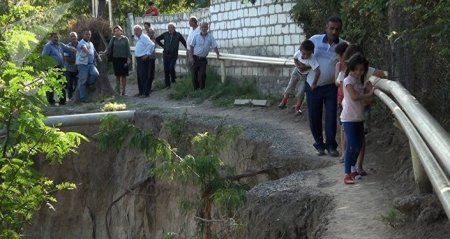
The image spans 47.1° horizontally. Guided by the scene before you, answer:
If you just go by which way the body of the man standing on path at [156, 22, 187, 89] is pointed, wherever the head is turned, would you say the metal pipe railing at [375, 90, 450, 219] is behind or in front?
in front

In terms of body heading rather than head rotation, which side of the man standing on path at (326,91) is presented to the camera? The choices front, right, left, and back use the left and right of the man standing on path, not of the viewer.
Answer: front

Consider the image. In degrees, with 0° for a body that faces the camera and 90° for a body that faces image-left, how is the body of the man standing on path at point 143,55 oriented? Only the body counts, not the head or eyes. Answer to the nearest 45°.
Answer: approximately 45°

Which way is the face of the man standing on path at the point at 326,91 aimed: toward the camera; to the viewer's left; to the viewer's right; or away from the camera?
toward the camera

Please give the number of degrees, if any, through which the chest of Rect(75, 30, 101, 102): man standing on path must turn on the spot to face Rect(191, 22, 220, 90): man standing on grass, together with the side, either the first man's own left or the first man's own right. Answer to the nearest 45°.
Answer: approximately 45° to the first man's own left

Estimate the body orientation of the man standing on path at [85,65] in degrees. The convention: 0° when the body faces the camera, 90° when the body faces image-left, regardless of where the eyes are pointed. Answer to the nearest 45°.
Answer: approximately 315°

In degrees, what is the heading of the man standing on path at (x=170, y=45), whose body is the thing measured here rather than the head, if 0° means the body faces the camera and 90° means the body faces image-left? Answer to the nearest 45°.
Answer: approximately 0°

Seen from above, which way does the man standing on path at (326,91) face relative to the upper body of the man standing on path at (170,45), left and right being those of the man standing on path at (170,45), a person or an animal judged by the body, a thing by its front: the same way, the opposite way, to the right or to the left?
the same way

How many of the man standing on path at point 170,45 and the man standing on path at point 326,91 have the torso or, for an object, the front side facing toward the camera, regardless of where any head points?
2

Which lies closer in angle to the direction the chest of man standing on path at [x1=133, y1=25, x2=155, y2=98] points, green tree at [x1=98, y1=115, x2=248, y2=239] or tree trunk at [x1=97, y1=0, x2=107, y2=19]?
the green tree

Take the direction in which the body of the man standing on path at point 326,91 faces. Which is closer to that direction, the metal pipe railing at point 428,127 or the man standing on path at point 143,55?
the metal pipe railing
